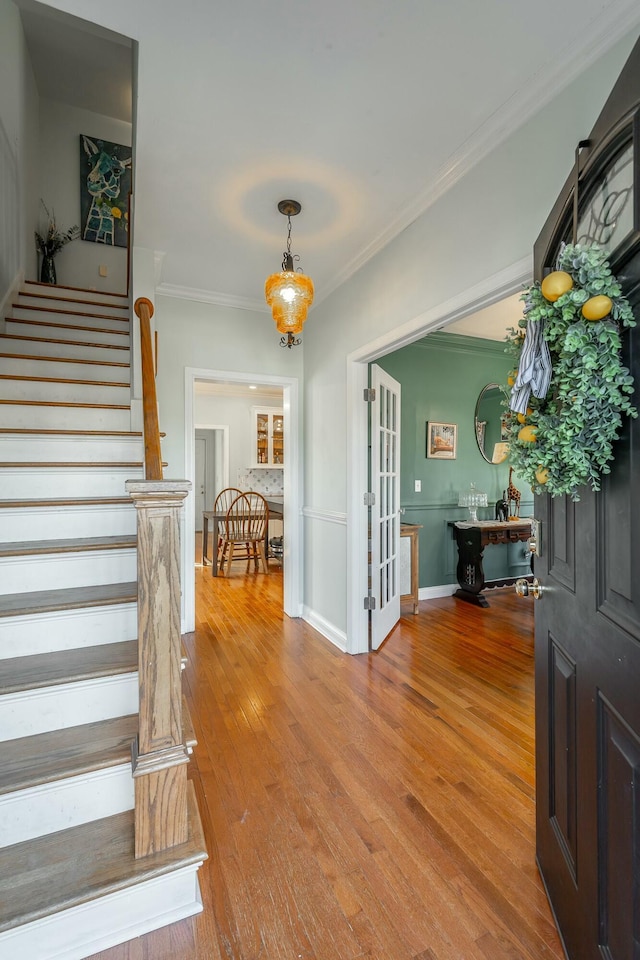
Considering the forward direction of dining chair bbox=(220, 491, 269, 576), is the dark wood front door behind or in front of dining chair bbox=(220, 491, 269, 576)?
behind

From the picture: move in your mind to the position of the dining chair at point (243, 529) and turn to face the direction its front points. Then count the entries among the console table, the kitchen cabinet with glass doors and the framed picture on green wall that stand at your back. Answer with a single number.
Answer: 2

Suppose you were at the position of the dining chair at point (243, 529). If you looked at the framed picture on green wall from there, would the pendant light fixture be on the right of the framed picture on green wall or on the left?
right

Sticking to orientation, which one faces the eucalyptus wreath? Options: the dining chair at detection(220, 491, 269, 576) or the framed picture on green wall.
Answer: the framed picture on green wall

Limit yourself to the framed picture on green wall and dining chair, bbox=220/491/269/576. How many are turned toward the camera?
1

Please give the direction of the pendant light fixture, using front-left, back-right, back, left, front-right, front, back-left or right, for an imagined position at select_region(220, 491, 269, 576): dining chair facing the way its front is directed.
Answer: back-left

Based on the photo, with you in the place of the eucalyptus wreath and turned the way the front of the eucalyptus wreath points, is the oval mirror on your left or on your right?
on your right

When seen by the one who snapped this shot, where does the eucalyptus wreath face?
facing the viewer and to the left of the viewer

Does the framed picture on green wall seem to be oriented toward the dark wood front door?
yes

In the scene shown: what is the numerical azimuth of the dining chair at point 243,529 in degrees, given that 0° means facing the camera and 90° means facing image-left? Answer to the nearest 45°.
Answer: approximately 135°

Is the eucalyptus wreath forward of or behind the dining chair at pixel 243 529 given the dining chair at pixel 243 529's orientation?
behind

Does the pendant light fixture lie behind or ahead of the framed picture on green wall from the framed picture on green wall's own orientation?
ahead

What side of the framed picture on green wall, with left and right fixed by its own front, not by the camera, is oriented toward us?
front
